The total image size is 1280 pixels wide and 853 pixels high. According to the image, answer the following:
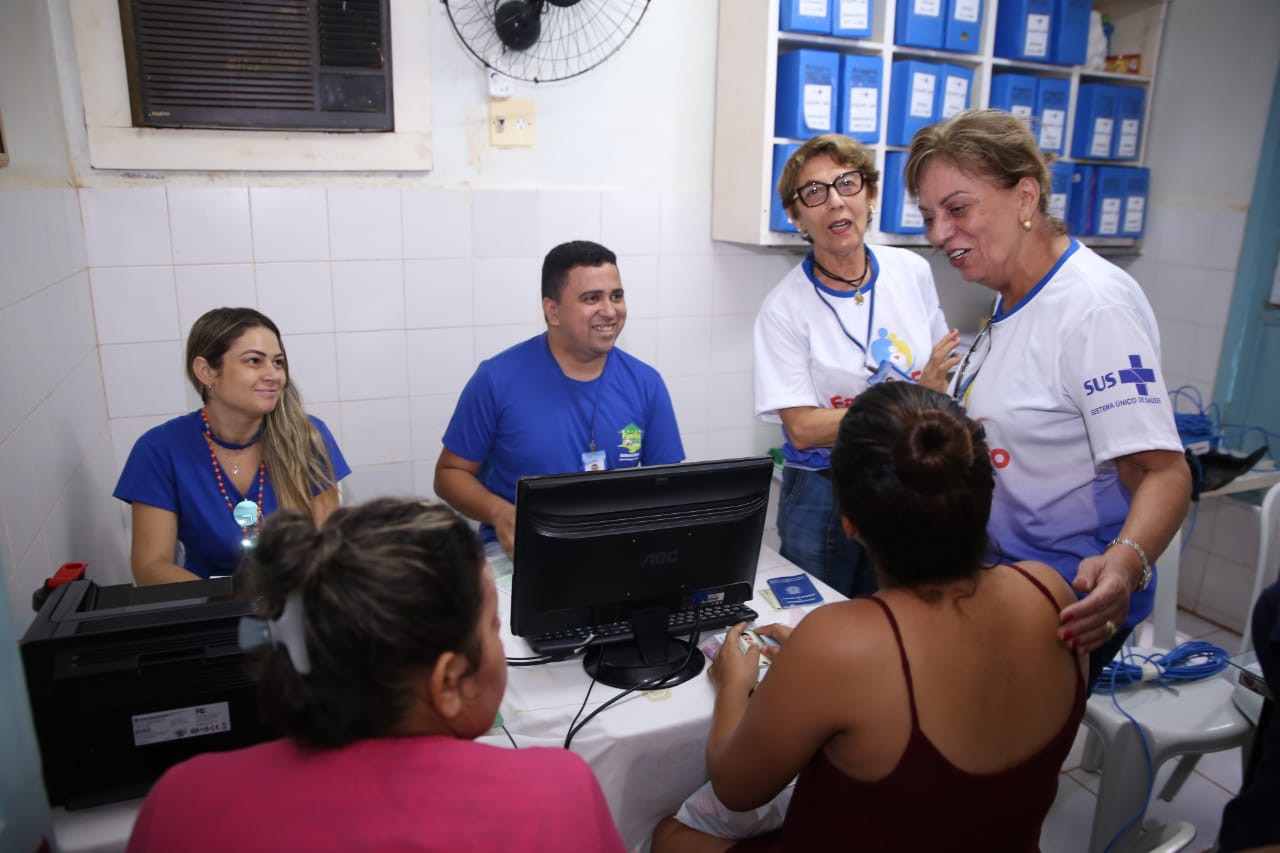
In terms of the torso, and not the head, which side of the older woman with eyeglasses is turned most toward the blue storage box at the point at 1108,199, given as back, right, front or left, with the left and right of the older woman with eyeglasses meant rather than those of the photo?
left

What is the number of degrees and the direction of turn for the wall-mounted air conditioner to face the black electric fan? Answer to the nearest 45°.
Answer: approximately 90° to its left

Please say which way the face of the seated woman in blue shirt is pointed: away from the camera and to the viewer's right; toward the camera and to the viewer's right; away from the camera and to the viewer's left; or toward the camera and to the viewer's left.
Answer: toward the camera and to the viewer's right

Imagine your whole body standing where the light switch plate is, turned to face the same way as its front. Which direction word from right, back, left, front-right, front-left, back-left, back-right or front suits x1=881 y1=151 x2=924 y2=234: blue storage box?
left

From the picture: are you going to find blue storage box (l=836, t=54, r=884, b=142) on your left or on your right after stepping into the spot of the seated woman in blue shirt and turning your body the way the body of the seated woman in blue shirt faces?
on your left

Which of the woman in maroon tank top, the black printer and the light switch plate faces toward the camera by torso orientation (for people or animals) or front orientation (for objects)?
the light switch plate

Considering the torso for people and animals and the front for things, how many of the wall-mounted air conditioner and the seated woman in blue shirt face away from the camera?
0

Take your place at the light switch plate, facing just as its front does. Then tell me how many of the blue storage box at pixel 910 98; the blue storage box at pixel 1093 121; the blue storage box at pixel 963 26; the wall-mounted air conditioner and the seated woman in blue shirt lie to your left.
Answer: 3

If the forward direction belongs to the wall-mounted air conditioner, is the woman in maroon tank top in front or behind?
in front

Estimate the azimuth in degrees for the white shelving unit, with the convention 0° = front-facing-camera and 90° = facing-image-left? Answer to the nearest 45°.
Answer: approximately 315°
